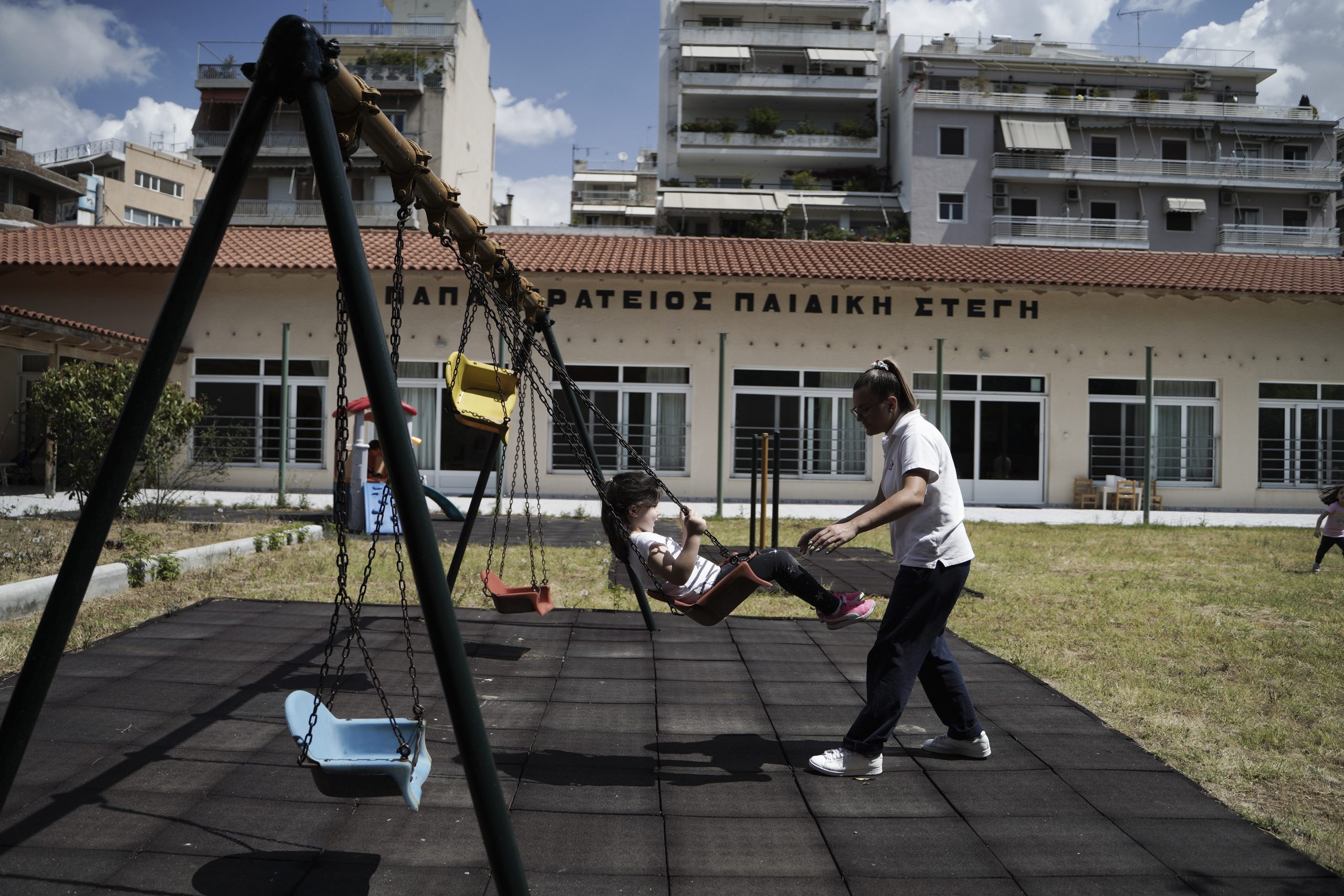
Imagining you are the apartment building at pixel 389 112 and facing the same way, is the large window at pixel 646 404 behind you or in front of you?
in front

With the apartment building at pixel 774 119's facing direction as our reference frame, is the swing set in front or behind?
in front

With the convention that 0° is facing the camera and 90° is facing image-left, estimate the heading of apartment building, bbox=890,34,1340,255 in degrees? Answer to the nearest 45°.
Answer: approximately 0°

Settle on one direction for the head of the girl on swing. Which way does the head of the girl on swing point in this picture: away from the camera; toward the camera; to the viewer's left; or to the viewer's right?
to the viewer's right

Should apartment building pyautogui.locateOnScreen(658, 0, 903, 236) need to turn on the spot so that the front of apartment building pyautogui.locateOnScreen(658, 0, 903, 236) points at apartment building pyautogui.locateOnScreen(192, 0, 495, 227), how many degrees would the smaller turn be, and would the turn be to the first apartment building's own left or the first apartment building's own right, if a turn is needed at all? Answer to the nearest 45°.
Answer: approximately 90° to the first apartment building's own right

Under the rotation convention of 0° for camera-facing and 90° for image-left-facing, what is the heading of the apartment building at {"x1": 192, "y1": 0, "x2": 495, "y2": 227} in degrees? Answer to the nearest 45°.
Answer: approximately 0°

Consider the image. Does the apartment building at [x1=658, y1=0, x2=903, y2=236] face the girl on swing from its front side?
yes

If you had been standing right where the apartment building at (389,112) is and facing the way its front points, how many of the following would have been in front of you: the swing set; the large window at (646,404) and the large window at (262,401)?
3

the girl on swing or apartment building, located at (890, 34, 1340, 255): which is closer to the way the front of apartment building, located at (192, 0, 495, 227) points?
the girl on swing

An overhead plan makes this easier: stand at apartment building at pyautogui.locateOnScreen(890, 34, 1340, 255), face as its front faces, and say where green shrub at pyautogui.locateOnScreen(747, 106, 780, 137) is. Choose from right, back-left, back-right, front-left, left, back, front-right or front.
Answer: right

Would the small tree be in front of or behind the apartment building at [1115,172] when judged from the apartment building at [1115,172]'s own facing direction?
in front
